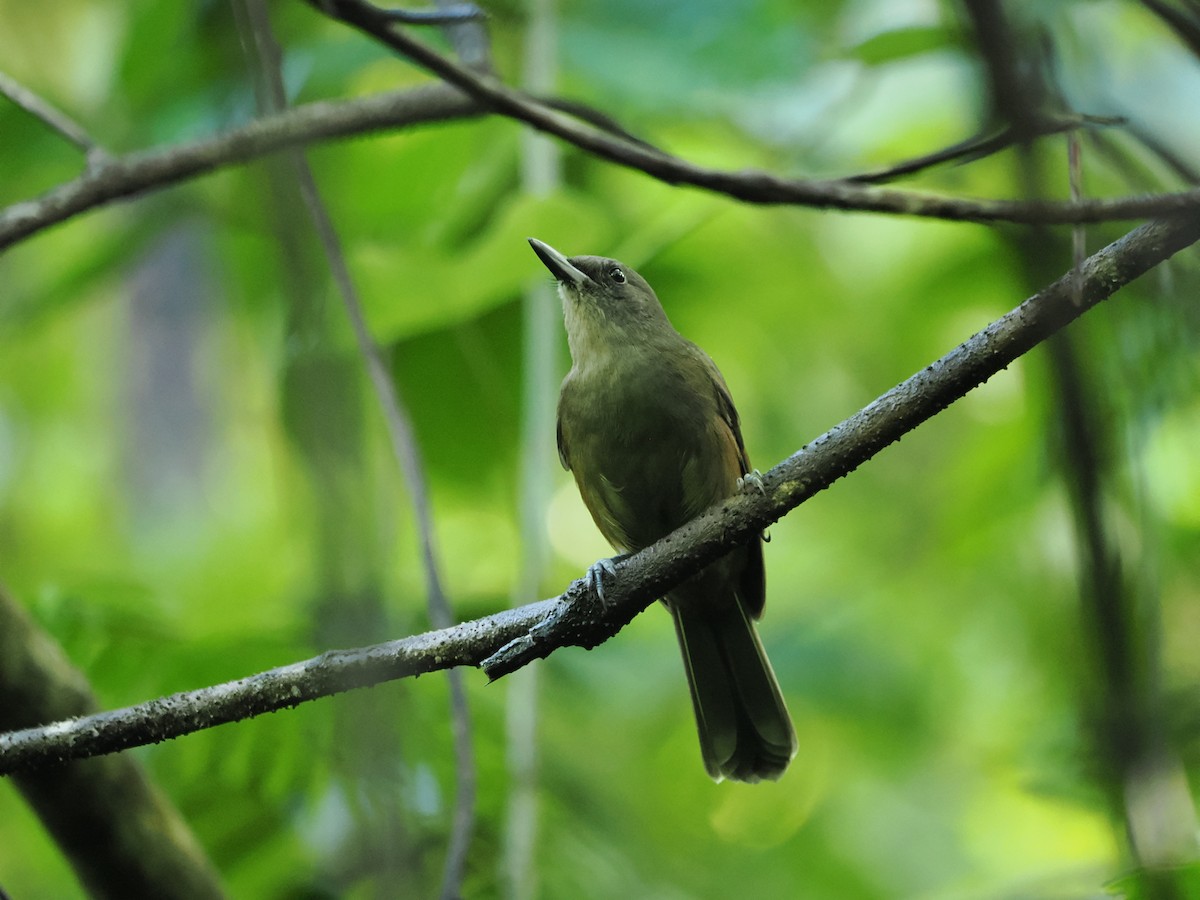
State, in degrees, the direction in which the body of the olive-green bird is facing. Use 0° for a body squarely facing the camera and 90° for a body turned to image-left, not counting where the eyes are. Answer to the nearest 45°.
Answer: approximately 45°
